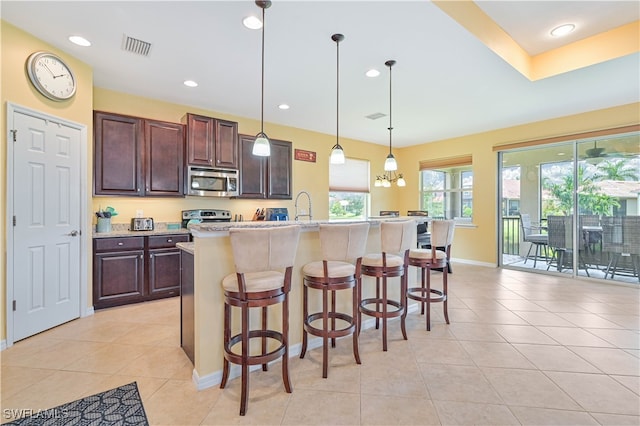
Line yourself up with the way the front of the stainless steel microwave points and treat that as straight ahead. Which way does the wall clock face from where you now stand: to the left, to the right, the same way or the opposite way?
to the left

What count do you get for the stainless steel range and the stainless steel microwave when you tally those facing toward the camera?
2

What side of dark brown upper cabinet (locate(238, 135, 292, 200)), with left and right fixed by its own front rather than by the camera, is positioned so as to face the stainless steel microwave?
right

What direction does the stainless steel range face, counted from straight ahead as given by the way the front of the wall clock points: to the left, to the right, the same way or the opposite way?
to the right

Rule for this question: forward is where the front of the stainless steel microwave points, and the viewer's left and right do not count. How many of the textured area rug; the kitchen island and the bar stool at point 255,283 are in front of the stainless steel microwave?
3

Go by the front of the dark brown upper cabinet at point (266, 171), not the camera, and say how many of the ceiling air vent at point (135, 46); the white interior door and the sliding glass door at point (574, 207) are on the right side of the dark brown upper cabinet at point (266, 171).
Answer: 2

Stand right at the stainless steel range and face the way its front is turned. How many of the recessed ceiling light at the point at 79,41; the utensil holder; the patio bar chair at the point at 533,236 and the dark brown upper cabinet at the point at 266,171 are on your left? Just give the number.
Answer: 2

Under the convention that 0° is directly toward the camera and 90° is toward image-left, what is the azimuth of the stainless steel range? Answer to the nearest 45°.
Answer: approximately 0°

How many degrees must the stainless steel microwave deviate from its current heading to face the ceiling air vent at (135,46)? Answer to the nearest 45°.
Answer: approximately 45° to its right
